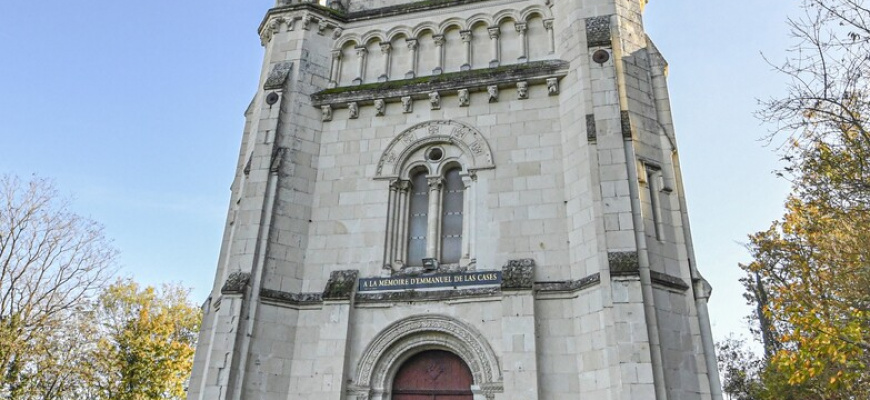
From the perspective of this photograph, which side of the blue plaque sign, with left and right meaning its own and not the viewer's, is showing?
front
